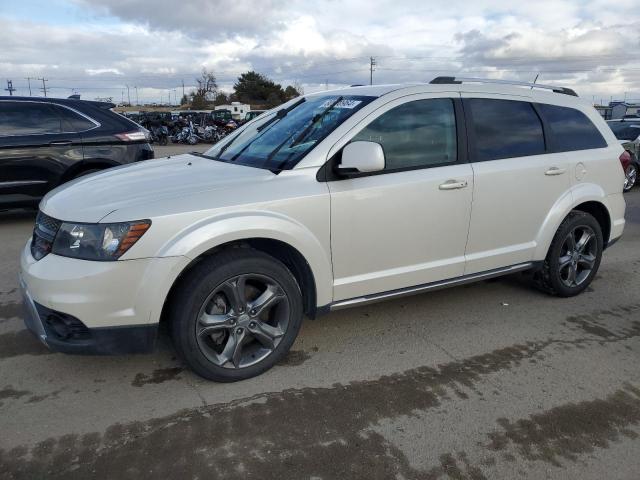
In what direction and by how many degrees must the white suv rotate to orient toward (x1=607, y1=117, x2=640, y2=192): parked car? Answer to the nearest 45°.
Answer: approximately 180°

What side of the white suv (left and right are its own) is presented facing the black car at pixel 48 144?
right

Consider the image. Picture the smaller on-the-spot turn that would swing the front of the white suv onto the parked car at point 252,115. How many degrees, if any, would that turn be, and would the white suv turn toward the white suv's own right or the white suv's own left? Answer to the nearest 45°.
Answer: approximately 135° to the white suv's own right

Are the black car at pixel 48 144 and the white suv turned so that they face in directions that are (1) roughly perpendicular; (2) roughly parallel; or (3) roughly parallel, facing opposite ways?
roughly parallel

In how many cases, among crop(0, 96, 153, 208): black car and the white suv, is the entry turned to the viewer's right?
0

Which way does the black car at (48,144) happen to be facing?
to the viewer's left

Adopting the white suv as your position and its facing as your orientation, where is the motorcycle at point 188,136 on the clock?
The motorcycle is roughly at 4 o'clock from the white suv.

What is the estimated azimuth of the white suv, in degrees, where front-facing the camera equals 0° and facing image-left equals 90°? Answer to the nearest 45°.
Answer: approximately 45°

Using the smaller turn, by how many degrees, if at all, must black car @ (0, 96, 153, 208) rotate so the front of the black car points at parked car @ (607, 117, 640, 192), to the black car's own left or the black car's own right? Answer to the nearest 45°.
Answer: approximately 180°

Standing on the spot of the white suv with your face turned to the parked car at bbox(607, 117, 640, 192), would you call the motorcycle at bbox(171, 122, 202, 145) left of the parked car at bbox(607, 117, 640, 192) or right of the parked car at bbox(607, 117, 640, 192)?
left
